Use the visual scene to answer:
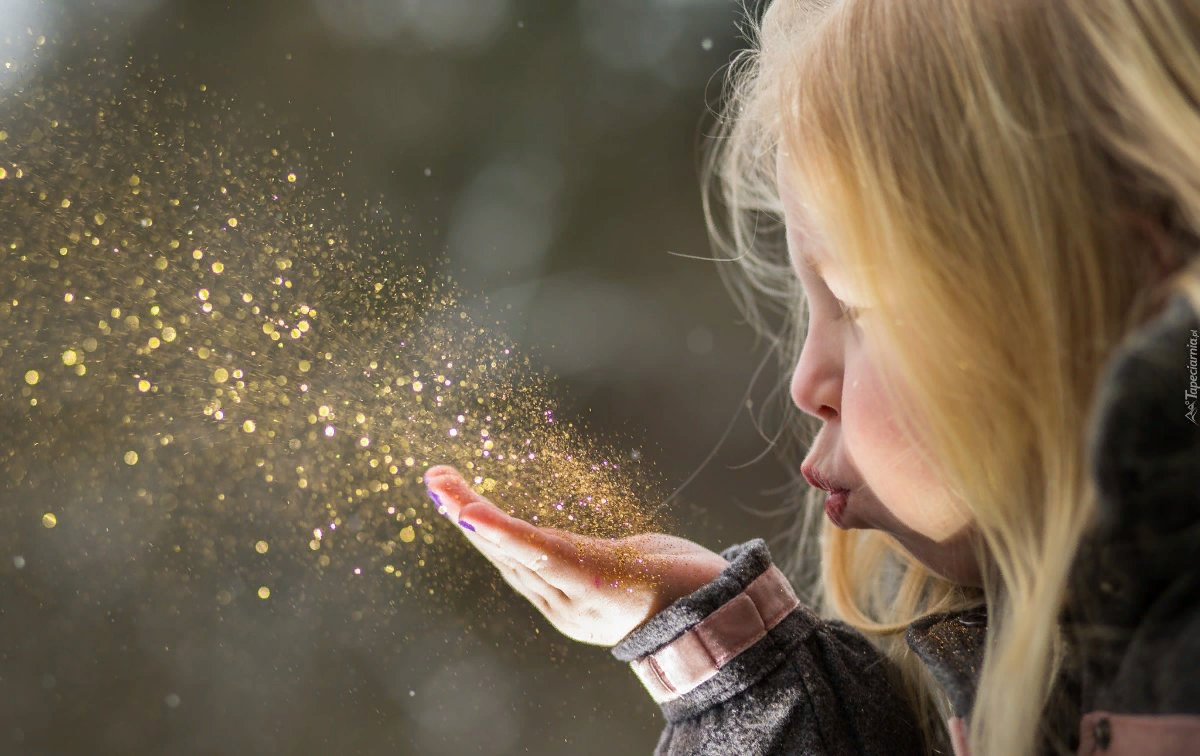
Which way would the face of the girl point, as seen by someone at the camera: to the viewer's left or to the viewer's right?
to the viewer's left

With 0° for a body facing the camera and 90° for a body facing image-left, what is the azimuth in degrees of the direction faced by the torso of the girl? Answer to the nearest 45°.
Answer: approximately 90°
